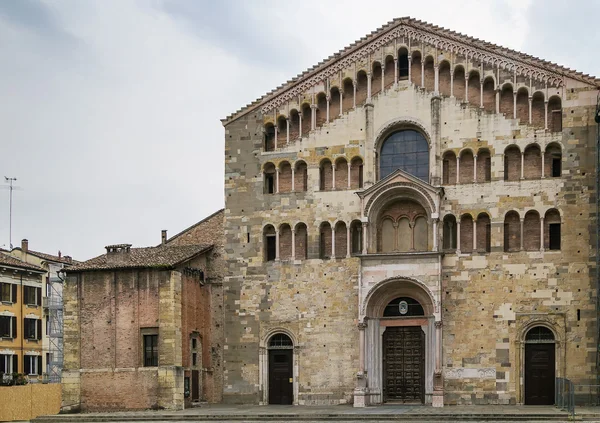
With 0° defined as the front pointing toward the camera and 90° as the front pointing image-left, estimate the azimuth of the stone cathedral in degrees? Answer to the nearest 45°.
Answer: approximately 0°

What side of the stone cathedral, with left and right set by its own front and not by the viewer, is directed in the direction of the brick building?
right

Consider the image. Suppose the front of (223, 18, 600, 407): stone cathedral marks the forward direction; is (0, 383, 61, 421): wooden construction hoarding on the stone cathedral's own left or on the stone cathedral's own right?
on the stone cathedral's own right
